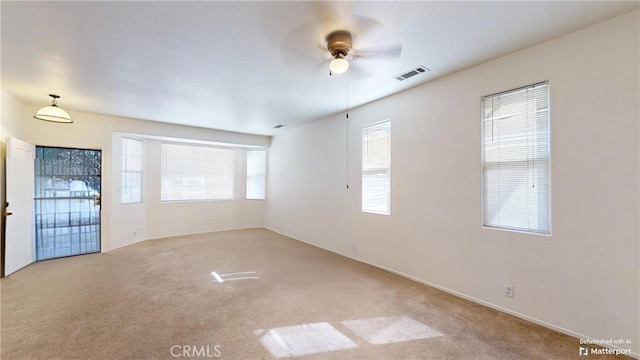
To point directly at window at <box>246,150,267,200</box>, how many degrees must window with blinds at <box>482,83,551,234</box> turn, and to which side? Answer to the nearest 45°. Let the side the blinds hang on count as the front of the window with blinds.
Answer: approximately 45° to its right

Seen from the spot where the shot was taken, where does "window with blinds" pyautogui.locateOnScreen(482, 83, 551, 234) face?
facing the viewer and to the left of the viewer

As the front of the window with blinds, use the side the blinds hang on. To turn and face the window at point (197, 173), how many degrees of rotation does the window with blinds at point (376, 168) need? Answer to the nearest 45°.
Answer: approximately 45° to its right

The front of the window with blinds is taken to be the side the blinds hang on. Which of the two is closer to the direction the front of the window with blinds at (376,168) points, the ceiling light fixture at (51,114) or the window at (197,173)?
the ceiling light fixture

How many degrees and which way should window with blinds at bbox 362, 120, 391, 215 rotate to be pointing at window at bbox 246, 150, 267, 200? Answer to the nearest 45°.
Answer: approximately 90° to its right

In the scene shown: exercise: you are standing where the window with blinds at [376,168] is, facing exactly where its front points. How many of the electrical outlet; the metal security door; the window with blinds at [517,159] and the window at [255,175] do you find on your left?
2

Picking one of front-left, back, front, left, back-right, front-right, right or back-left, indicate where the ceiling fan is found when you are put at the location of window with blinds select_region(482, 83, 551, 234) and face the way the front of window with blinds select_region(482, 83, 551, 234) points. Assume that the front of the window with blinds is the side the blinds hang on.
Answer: front

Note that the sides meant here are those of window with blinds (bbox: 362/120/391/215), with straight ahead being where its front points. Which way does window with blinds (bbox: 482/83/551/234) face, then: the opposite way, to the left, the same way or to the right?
the same way

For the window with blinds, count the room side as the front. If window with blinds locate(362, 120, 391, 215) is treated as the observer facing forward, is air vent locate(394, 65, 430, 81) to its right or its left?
on its left

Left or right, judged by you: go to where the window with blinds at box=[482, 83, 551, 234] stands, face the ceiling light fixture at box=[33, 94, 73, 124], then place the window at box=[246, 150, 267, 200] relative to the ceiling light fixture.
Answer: right

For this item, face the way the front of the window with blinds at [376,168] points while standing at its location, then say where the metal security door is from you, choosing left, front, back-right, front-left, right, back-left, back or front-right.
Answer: front-right

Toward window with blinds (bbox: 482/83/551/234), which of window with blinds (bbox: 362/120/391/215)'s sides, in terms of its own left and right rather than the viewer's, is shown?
left

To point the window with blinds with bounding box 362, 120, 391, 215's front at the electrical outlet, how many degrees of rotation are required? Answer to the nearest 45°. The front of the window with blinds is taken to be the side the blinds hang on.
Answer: approximately 90° to its left

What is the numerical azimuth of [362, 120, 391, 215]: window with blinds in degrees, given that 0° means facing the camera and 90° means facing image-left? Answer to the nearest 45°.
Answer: approximately 45°

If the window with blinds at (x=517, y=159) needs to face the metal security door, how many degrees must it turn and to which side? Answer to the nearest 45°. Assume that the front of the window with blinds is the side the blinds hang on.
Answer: approximately 45° to its right

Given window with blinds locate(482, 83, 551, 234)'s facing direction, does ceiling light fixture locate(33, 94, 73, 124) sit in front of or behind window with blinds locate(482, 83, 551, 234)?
in front

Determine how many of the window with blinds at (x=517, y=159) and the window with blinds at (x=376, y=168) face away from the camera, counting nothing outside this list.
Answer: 0

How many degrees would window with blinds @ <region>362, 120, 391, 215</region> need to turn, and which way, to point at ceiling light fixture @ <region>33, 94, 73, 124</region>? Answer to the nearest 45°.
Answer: approximately 45° to its right

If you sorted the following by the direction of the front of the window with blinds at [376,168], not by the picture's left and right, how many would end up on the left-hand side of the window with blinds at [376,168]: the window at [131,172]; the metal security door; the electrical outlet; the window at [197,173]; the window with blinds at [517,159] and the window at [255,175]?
2
